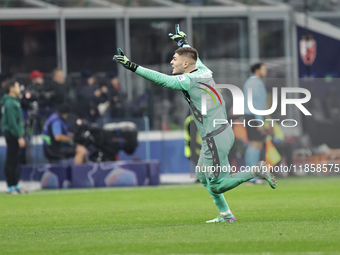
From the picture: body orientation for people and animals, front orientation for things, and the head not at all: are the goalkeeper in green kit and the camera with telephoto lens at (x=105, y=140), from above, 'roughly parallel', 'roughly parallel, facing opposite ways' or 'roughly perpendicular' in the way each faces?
roughly parallel, facing opposite ways

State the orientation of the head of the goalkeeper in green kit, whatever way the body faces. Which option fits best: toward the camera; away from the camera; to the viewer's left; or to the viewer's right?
to the viewer's left

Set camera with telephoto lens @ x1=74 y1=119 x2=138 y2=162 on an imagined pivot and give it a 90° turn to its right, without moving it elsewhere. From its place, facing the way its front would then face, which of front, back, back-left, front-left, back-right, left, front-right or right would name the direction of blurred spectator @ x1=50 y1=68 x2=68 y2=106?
back-right

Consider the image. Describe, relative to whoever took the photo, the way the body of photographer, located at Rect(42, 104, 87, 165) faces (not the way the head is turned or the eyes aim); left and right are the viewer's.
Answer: facing to the right of the viewer

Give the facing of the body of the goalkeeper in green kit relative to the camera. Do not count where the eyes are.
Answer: to the viewer's left

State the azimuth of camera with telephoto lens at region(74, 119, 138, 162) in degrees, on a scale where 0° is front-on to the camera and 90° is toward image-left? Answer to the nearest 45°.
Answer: approximately 270°

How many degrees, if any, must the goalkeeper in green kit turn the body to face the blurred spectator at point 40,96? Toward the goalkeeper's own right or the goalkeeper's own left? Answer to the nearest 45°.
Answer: approximately 45° to the goalkeeper's own right

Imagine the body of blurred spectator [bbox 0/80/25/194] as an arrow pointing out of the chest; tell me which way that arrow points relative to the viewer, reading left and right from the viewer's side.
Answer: facing to the right of the viewer

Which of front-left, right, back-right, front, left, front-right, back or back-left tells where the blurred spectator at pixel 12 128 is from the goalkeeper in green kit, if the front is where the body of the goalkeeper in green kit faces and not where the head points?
front-right

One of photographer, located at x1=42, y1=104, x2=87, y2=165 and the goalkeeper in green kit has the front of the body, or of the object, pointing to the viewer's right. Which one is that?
the photographer

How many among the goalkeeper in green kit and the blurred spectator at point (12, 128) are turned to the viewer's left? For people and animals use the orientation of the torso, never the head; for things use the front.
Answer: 1
